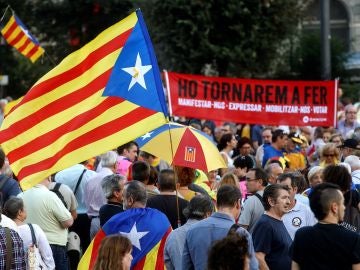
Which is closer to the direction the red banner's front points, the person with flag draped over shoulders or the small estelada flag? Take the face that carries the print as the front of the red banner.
the person with flag draped over shoulders

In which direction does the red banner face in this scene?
toward the camera

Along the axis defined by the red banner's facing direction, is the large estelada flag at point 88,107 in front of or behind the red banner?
in front

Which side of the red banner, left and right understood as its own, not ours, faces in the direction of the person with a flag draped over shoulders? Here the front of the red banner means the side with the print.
front

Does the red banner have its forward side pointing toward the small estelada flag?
no

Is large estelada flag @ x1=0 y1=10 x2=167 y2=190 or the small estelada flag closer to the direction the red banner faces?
the large estelada flag
